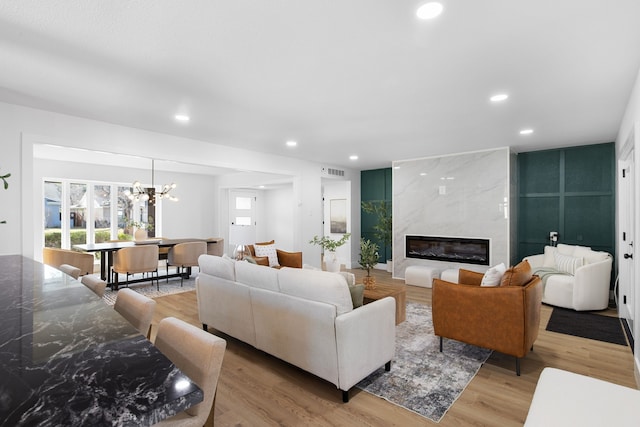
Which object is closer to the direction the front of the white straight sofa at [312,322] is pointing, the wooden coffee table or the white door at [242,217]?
the wooden coffee table

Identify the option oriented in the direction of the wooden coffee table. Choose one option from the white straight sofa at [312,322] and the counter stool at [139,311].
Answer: the white straight sofa

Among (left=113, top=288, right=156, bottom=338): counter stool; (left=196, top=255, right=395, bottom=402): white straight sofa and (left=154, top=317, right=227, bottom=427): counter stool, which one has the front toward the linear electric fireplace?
the white straight sofa

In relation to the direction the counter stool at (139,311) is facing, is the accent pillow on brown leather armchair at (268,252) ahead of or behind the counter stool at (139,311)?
behind

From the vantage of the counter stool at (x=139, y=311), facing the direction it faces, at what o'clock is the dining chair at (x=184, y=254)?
the dining chair at (x=184, y=254) is roughly at 5 o'clock from the counter stool at (x=139, y=311).

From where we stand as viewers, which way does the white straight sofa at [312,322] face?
facing away from the viewer and to the right of the viewer

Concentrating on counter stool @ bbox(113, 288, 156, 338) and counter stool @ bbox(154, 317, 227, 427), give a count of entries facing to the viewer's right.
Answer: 0

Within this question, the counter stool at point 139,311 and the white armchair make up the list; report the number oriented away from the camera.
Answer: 0

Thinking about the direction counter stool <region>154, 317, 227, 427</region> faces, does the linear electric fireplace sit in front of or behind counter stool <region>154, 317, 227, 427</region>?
behind

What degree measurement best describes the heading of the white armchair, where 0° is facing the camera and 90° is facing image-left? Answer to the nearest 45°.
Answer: approximately 45°

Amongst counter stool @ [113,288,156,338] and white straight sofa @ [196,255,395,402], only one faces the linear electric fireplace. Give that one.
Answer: the white straight sofa

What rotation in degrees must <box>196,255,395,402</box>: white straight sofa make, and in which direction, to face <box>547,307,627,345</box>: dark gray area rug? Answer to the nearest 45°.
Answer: approximately 45° to its right
